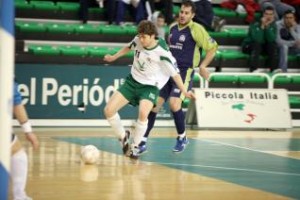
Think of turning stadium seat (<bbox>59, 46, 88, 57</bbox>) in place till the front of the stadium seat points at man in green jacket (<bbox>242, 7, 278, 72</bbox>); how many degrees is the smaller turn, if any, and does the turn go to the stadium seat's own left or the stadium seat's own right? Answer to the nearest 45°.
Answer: approximately 90° to the stadium seat's own left

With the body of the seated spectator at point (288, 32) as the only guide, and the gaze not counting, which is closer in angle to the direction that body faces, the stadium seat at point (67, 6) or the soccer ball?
the soccer ball

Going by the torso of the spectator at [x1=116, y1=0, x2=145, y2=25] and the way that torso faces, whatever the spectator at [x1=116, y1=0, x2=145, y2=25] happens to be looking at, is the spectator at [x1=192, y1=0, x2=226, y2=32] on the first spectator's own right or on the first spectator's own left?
on the first spectator's own left

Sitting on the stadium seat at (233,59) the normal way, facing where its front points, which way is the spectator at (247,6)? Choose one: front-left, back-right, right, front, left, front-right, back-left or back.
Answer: back

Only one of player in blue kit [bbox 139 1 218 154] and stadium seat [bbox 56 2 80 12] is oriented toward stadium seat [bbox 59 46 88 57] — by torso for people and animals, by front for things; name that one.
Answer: stadium seat [bbox 56 2 80 12]

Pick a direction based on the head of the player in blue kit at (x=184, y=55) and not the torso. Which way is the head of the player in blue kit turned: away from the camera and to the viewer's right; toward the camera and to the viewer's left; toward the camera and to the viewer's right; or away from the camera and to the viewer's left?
toward the camera and to the viewer's left

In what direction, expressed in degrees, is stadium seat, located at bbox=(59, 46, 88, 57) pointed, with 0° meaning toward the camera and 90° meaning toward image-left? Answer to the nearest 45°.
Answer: approximately 0°

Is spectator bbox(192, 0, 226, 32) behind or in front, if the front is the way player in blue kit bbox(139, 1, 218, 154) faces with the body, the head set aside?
behind
